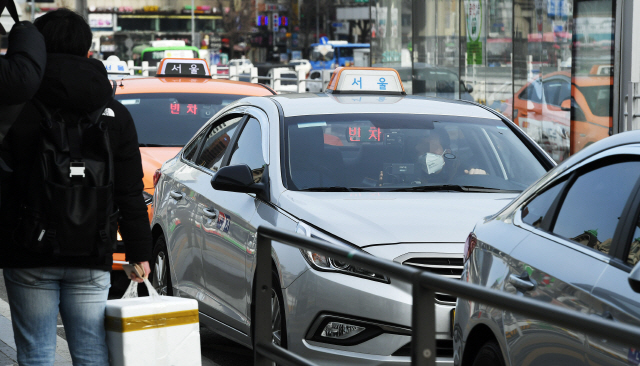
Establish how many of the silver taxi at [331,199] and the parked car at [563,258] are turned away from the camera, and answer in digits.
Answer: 0

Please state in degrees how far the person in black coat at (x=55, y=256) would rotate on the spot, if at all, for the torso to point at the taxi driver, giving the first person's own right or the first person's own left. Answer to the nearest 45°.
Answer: approximately 45° to the first person's own right

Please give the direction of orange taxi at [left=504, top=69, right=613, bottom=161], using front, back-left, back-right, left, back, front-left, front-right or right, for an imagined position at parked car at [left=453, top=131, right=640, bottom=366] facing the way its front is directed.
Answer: back-left

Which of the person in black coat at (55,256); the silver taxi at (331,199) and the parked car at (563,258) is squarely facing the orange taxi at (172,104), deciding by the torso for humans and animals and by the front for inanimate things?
the person in black coat

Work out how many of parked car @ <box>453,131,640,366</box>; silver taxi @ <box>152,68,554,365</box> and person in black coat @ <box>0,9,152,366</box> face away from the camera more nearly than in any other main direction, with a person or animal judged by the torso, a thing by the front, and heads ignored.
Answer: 1

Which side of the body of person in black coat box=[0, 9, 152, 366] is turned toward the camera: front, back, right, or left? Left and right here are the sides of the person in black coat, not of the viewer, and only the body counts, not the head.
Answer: back

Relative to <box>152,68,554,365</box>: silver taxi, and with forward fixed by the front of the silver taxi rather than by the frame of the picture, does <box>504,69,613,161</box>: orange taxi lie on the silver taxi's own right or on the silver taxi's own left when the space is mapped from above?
on the silver taxi's own left

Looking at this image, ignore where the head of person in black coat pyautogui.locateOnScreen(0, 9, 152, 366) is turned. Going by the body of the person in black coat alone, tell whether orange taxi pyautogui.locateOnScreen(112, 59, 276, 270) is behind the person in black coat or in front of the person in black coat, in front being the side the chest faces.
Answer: in front

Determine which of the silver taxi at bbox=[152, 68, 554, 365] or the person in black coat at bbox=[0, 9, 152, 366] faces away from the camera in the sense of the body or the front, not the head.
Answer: the person in black coat

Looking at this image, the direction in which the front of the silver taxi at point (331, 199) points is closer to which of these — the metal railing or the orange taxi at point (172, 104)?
the metal railing

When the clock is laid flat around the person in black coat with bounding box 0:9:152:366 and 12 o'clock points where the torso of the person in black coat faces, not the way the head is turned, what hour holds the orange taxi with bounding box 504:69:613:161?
The orange taxi is roughly at 1 o'clock from the person in black coat.

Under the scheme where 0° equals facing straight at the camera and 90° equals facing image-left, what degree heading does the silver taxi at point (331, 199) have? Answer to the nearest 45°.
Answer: approximately 315°

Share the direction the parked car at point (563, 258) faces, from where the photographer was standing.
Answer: facing the viewer and to the right of the viewer

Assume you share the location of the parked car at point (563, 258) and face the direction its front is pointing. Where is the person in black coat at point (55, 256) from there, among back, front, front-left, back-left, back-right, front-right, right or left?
back-right
